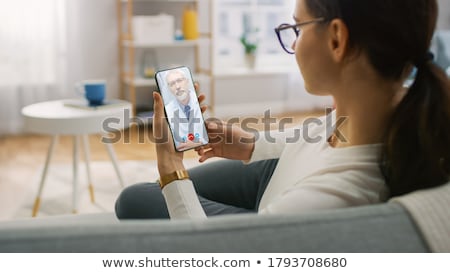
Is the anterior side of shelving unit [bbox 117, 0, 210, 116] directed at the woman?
yes

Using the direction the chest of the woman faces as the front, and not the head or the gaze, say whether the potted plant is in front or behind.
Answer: in front

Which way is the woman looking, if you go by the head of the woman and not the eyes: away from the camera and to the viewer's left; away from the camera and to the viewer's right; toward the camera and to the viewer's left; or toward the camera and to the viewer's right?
away from the camera and to the viewer's left

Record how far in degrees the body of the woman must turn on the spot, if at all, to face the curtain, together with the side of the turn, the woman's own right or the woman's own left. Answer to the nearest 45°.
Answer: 0° — they already face it

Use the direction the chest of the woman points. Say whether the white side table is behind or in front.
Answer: in front

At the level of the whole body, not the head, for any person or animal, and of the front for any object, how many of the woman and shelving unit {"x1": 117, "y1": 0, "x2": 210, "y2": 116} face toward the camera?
1

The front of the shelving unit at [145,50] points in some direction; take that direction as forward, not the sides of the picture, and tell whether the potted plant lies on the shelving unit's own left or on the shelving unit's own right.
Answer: on the shelving unit's own left

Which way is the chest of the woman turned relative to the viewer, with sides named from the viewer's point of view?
facing away from the viewer and to the left of the viewer

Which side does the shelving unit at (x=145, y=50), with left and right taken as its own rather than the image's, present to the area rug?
front

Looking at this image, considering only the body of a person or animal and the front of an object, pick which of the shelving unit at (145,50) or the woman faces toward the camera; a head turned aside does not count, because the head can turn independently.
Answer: the shelving unit

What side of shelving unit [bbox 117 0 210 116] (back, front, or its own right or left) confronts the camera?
front

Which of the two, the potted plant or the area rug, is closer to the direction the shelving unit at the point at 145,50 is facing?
the area rug

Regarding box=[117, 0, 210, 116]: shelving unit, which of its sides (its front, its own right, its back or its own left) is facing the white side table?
front

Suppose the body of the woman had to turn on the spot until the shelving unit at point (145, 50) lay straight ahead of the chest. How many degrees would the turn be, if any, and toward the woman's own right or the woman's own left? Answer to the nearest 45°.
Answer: approximately 45° to the woman's own right

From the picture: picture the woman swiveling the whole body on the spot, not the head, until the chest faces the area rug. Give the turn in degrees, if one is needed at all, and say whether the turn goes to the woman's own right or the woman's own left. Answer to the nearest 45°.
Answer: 0° — they already face it
